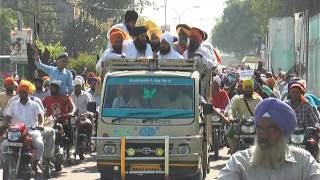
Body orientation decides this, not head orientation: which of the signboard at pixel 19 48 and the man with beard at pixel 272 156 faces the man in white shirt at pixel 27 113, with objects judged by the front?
the signboard

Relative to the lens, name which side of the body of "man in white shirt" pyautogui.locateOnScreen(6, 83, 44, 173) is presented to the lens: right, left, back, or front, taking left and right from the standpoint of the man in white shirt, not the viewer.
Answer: front

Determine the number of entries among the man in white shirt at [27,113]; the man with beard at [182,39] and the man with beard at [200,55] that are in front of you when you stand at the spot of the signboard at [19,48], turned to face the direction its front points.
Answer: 3

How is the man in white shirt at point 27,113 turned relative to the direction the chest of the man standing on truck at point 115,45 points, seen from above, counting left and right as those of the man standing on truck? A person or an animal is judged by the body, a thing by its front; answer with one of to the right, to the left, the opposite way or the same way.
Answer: the same way

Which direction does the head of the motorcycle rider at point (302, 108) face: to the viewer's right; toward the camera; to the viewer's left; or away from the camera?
toward the camera

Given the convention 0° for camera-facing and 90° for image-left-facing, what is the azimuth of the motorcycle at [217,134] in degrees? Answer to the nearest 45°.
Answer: approximately 0°

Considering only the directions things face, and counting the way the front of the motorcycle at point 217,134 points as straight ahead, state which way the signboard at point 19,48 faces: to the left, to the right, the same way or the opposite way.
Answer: the same way

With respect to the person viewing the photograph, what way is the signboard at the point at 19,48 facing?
facing the viewer

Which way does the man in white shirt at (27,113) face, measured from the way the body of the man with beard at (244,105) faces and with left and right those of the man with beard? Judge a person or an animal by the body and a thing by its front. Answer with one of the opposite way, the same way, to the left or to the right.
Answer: the same way

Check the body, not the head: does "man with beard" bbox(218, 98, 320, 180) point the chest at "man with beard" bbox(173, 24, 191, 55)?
no

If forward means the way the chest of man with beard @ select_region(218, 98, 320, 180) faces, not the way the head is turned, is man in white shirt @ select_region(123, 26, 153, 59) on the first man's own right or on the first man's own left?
on the first man's own right

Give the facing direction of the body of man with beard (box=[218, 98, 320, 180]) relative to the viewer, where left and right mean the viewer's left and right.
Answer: facing the viewer and to the left of the viewer

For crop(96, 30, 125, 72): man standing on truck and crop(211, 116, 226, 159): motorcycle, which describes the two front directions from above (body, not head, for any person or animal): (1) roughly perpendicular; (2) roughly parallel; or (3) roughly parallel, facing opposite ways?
roughly parallel

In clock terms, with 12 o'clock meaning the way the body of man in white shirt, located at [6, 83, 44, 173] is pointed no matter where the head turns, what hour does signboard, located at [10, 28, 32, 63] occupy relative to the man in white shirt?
The signboard is roughly at 6 o'clock from the man in white shirt.
